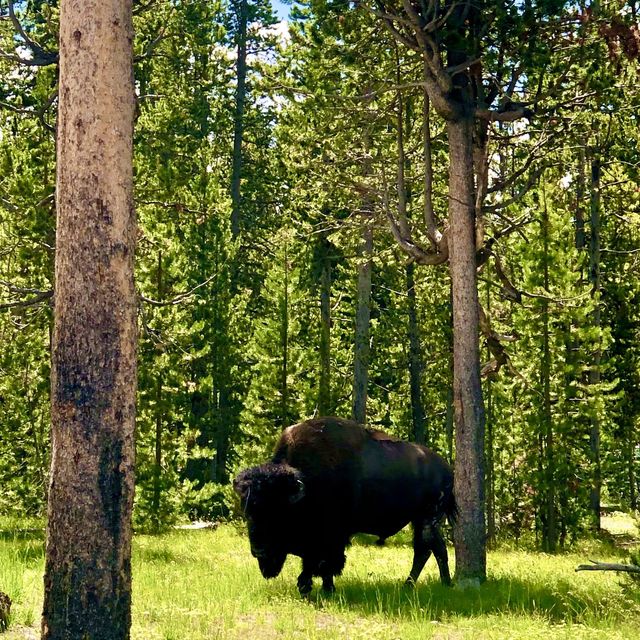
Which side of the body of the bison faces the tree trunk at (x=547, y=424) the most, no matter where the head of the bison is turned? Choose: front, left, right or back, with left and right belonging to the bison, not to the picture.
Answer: back

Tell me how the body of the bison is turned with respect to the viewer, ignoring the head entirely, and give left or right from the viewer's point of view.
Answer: facing the viewer and to the left of the viewer

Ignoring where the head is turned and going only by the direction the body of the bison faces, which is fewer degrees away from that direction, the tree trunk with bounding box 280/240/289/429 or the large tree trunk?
the large tree trunk

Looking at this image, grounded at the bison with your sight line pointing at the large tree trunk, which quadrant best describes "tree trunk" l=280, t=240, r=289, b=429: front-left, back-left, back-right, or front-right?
back-right

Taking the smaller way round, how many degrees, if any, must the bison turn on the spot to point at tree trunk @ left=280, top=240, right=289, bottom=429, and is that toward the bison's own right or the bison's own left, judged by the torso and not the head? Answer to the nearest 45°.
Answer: approximately 135° to the bison's own right

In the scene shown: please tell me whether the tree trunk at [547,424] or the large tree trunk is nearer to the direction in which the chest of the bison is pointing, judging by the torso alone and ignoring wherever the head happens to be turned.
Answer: the large tree trunk

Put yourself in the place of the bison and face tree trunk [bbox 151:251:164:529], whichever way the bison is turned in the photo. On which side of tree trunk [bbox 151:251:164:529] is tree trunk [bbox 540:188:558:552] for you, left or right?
right

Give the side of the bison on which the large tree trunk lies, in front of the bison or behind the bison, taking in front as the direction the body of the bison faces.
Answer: in front
